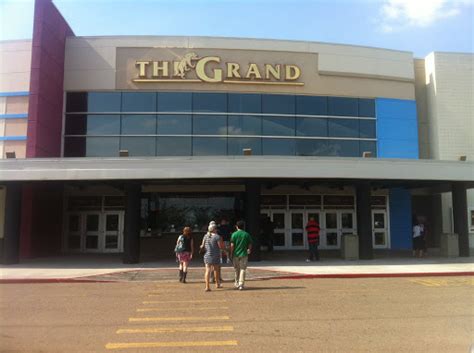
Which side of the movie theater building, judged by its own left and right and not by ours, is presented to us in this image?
front

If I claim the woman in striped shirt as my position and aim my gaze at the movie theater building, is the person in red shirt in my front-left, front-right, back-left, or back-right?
front-right

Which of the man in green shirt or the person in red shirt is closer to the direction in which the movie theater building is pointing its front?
the man in green shirt

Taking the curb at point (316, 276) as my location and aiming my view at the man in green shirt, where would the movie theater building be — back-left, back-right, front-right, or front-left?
back-right

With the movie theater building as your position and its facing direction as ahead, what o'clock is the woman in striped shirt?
The woman in striped shirt is roughly at 12 o'clock from the movie theater building.

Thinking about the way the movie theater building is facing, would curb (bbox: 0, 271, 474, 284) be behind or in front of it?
in front

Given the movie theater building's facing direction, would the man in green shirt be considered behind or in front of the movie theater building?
in front
